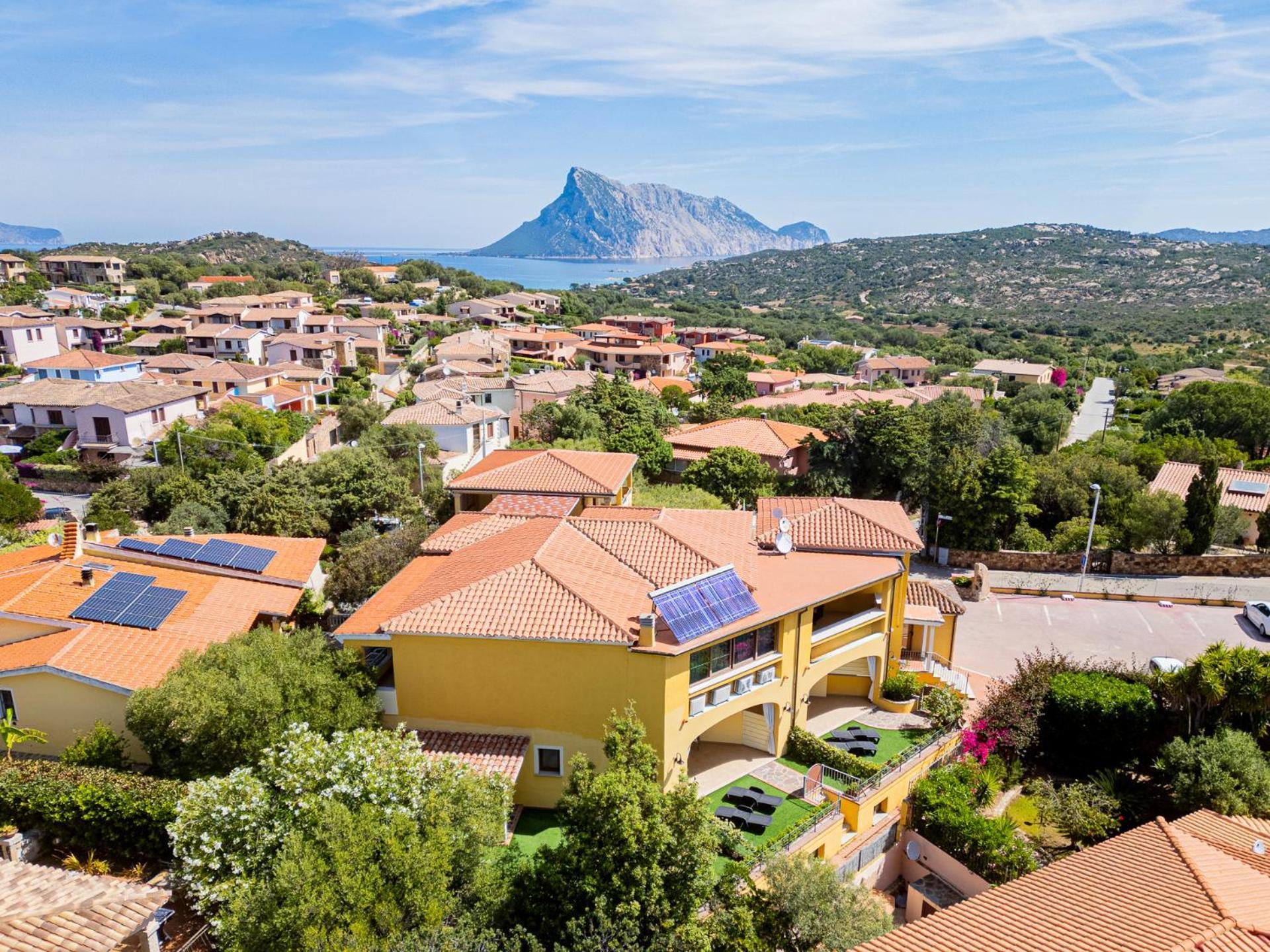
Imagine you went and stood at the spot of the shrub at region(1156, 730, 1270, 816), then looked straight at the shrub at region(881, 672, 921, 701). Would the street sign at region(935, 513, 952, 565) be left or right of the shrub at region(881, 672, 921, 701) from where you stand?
right

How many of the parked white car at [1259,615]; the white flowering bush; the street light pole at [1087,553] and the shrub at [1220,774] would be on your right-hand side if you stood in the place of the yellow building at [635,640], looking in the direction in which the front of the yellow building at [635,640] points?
1

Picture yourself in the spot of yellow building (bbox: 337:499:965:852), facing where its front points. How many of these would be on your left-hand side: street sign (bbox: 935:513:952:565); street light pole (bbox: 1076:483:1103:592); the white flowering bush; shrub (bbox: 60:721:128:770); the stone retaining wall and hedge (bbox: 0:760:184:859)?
3

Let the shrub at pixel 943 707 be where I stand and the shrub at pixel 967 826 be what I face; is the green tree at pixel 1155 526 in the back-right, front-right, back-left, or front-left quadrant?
back-left

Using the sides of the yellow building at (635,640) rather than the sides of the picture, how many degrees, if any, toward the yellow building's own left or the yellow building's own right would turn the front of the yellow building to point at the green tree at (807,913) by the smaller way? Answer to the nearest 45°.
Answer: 0° — it already faces it

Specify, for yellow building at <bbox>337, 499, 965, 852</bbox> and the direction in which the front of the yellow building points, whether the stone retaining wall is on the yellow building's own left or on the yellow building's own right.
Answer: on the yellow building's own left

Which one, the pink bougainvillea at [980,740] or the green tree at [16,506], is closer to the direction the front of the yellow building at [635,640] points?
the pink bougainvillea

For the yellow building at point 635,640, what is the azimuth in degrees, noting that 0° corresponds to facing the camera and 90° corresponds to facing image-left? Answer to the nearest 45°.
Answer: approximately 315°

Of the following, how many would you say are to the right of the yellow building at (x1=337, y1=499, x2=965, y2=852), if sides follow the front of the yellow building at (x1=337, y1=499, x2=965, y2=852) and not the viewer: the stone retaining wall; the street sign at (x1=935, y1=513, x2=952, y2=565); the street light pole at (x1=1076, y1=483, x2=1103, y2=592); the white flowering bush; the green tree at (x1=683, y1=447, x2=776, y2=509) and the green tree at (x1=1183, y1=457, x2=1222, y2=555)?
1

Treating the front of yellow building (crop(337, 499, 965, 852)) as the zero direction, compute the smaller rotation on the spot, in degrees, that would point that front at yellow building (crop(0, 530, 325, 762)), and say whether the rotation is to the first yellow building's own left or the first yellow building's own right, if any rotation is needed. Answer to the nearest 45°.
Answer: approximately 135° to the first yellow building's own right

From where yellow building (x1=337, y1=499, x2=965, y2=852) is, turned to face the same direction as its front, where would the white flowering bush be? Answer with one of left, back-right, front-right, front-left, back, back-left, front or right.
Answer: right

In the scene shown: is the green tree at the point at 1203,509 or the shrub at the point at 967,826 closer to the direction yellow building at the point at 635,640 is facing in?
the shrub

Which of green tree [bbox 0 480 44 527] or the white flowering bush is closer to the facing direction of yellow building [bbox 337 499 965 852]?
the white flowering bush

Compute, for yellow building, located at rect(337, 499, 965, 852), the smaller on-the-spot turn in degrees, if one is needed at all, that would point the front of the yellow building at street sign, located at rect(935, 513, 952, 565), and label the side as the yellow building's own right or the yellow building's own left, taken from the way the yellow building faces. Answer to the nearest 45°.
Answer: approximately 90° to the yellow building's own left

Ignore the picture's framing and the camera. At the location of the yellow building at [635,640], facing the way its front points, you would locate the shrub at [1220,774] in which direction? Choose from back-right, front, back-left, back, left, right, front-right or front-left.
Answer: front-left

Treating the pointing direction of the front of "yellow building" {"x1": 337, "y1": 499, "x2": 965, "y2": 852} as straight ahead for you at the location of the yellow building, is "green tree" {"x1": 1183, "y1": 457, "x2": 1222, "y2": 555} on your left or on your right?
on your left
